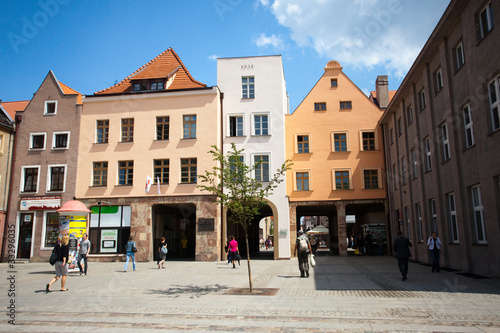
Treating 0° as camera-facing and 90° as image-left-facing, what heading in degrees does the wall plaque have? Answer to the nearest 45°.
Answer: approximately 0°

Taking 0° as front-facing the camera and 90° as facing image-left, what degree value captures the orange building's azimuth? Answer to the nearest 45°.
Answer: approximately 0°

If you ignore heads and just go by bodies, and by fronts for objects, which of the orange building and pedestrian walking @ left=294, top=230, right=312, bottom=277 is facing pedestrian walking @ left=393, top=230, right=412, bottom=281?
the orange building

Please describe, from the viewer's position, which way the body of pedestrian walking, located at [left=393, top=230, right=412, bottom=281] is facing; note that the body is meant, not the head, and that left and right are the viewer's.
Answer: facing away from the viewer

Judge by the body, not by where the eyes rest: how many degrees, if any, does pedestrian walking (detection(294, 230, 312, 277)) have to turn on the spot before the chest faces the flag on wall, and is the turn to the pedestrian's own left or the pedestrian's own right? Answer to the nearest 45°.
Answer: approximately 45° to the pedestrian's own left

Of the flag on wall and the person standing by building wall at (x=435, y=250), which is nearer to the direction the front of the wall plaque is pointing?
the person standing by building wall

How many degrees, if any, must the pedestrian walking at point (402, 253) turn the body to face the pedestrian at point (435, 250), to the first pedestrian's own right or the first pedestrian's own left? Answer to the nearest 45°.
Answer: approximately 45° to the first pedestrian's own right
